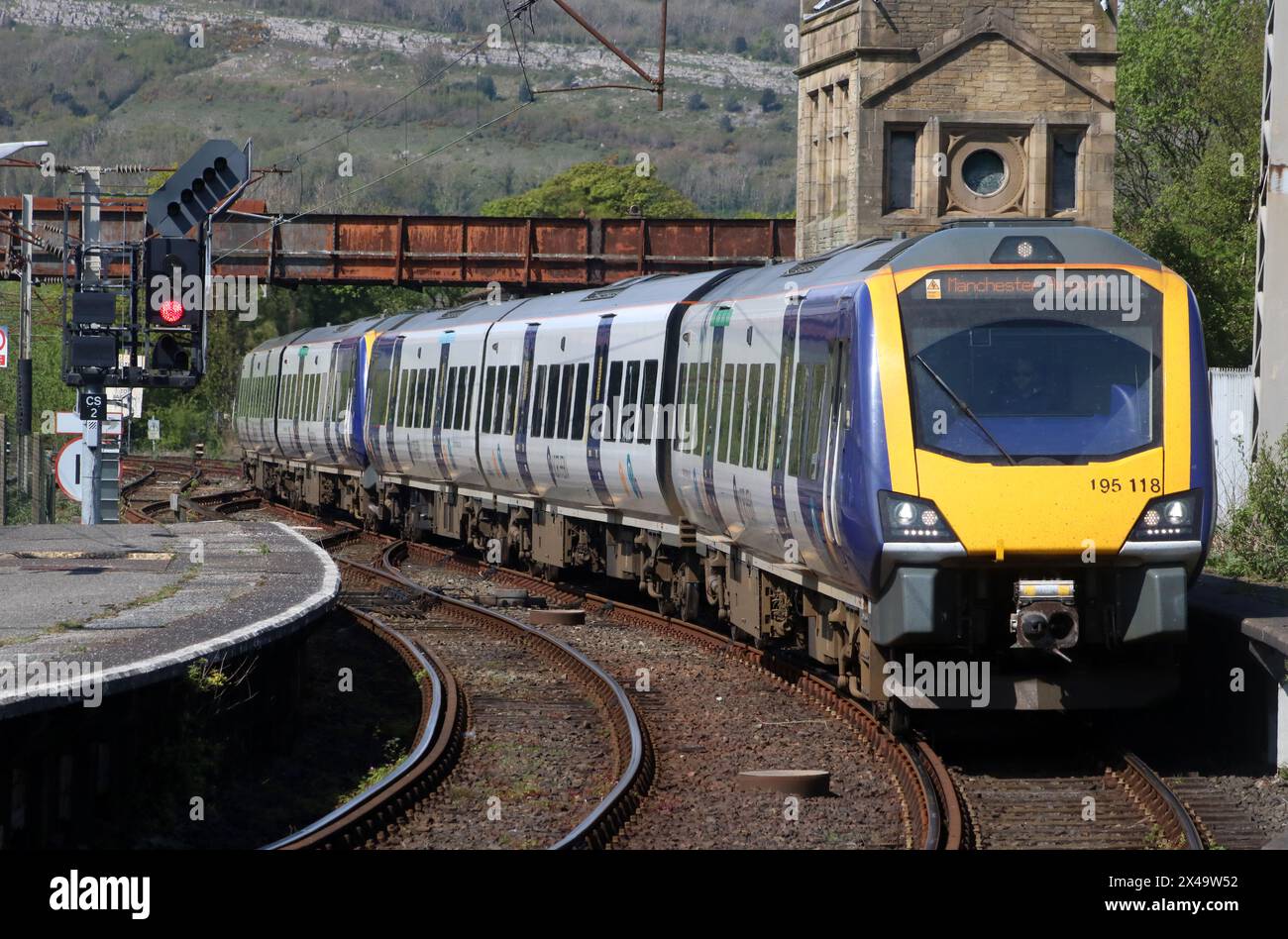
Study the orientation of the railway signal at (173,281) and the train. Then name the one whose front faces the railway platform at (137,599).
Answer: the railway signal

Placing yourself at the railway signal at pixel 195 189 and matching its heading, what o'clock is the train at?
The train is roughly at 11 o'clock from the railway signal.

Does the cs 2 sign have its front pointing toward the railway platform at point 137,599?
yes

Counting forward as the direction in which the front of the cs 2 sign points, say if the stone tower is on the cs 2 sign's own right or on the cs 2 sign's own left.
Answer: on the cs 2 sign's own left

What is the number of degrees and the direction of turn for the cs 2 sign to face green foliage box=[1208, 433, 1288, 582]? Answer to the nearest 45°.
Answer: approximately 45° to its left

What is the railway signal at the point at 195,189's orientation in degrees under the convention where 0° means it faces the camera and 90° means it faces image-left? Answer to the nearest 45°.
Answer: approximately 0°

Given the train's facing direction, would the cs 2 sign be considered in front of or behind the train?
behind
